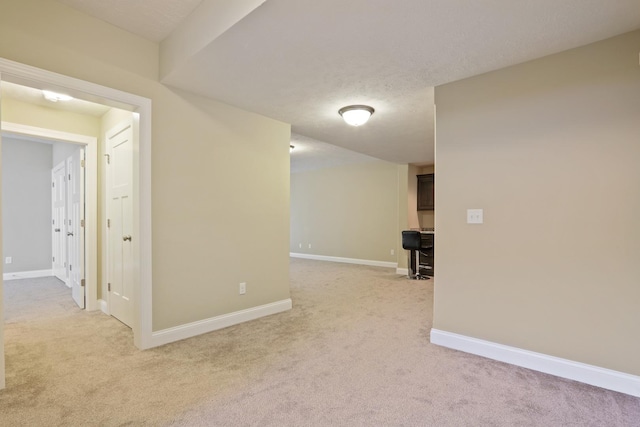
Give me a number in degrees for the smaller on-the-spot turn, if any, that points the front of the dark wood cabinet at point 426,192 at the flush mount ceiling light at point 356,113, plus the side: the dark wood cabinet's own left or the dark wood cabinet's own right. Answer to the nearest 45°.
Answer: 0° — it already faces it

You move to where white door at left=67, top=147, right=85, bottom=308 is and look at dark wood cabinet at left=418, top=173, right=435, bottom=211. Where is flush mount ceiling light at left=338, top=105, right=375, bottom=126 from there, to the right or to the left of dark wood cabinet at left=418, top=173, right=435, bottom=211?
right

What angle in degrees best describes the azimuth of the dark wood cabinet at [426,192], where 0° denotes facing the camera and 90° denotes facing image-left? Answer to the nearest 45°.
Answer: approximately 0°

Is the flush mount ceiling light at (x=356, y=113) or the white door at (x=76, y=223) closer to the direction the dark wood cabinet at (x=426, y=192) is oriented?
the flush mount ceiling light

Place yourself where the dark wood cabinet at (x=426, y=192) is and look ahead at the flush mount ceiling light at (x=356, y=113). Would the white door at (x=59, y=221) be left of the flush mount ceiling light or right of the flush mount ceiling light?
right

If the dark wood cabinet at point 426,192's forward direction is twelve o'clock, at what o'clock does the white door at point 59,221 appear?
The white door is roughly at 2 o'clock from the dark wood cabinet.

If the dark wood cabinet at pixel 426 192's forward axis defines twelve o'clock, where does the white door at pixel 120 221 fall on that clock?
The white door is roughly at 1 o'clock from the dark wood cabinet.

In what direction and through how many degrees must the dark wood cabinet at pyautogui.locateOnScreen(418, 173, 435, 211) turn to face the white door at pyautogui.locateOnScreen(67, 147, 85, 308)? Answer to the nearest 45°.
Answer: approximately 45° to its right
